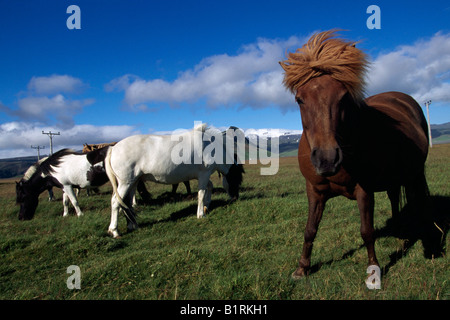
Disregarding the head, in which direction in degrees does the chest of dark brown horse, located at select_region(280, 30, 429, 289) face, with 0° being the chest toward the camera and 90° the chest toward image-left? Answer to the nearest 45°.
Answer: approximately 45°

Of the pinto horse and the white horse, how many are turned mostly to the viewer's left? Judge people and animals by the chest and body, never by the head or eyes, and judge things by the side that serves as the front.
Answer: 1

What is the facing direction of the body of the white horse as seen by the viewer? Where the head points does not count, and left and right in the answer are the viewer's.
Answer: facing away from the viewer and to the right of the viewer

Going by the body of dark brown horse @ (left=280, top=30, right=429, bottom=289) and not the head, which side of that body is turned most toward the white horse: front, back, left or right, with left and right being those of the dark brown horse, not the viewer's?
right

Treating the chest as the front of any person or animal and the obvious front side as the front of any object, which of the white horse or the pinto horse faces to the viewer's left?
the pinto horse

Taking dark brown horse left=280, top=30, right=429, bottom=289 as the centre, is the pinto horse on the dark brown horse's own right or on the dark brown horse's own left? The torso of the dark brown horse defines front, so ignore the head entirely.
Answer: on the dark brown horse's own right

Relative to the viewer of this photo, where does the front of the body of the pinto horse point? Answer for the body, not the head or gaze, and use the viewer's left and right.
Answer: facing to the left of the viewer

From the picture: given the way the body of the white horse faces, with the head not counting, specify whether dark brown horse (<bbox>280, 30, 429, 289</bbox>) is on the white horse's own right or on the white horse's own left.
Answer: on the white horse's own right
